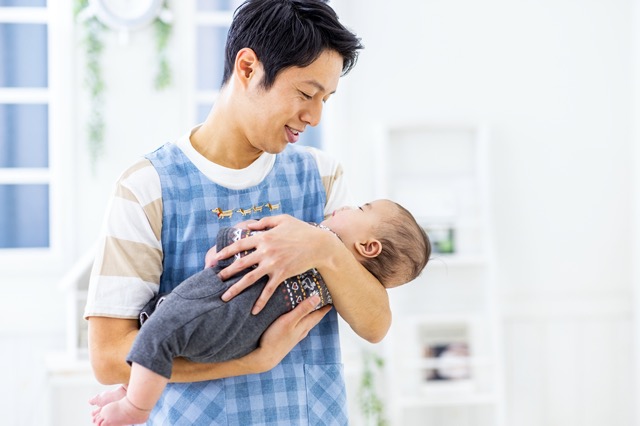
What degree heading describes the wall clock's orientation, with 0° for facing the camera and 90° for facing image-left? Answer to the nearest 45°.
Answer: approximately 0°

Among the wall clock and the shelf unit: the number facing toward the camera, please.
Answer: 2

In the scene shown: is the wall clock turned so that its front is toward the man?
yes

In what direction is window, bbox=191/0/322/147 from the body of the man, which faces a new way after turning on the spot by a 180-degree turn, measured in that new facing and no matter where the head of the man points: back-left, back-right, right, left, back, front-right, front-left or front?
front-right

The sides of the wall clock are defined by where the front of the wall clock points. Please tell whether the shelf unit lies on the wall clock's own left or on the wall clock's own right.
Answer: on the wall clock's own left
